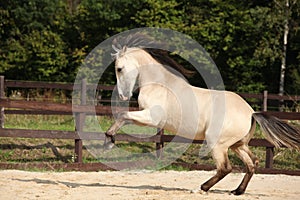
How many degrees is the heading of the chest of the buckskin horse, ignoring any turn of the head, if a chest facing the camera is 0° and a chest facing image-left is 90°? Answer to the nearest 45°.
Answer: approximately 90°
